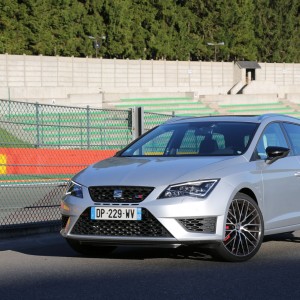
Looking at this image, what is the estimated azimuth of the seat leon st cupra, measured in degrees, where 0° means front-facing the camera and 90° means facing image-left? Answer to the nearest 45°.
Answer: approximately 45°

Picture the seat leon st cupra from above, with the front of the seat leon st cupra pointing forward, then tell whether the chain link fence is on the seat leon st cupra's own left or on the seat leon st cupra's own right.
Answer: on the seat leon st cupra's own right
